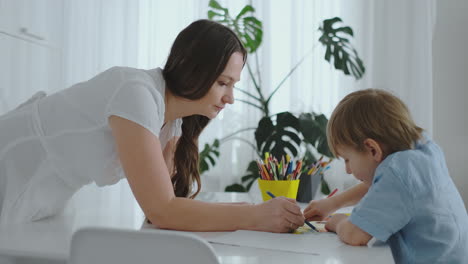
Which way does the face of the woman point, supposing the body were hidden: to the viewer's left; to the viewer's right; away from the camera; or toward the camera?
to the viewer's right

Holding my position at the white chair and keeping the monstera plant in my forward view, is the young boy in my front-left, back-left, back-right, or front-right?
front-right

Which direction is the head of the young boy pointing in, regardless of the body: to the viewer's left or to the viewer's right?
to the viewer's left

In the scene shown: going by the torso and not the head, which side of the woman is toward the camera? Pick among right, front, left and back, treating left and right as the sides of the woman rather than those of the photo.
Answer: right
